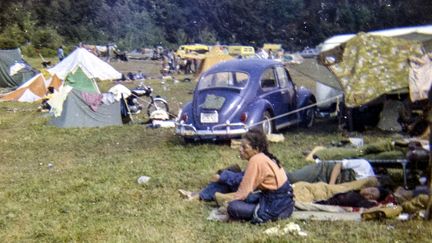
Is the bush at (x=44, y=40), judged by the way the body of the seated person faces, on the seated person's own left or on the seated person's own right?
on the seated person's own right

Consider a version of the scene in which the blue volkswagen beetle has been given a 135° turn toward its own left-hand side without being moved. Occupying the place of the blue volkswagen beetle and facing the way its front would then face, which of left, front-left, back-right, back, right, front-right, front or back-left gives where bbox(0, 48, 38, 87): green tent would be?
front-right

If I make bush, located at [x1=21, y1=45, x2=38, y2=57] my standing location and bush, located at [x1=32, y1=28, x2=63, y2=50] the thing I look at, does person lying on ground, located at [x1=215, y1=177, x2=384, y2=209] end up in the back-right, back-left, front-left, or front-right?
back-right

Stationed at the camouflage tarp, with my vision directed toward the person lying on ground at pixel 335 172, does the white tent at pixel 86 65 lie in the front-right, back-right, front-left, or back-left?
back-right

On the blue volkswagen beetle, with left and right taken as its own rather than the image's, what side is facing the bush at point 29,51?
left

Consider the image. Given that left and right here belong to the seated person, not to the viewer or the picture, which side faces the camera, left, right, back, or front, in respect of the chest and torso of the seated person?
left

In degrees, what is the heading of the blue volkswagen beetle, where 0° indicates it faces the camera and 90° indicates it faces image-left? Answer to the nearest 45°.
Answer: approximately 225°
